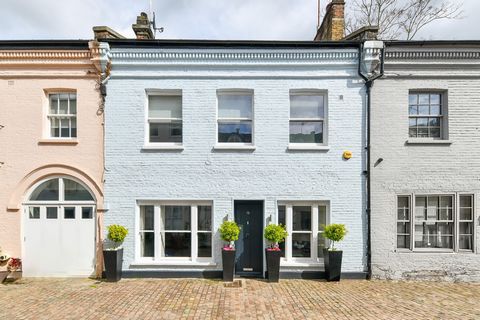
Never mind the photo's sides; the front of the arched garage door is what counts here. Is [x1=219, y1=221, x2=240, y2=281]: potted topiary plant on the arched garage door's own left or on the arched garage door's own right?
on the arched garage door's own left

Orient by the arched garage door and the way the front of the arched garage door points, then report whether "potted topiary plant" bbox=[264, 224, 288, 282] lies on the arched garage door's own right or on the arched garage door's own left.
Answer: on the arched garage door's own left

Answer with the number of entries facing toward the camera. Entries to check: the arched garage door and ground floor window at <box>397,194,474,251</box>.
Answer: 2

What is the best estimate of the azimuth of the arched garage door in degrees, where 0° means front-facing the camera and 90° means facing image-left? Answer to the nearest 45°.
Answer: approximately 0°

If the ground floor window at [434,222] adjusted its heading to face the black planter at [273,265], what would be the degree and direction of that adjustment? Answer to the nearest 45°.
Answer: approximately 45° to its right

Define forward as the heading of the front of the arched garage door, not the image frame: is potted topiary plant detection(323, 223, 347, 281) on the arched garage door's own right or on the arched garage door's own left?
on the arched garage door's own left

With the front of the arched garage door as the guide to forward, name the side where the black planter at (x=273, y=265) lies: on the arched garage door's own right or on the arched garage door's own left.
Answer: on the arched garage door's own left

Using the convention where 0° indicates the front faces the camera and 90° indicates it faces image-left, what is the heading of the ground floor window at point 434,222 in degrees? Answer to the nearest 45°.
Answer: approximately 0°

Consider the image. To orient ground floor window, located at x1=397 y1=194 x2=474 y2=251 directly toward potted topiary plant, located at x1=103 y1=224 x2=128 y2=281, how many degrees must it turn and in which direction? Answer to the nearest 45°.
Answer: approximately 45° to its right

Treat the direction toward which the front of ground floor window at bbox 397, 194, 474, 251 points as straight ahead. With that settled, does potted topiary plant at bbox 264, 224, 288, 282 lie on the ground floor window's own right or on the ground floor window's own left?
on the ground floor window's own right
